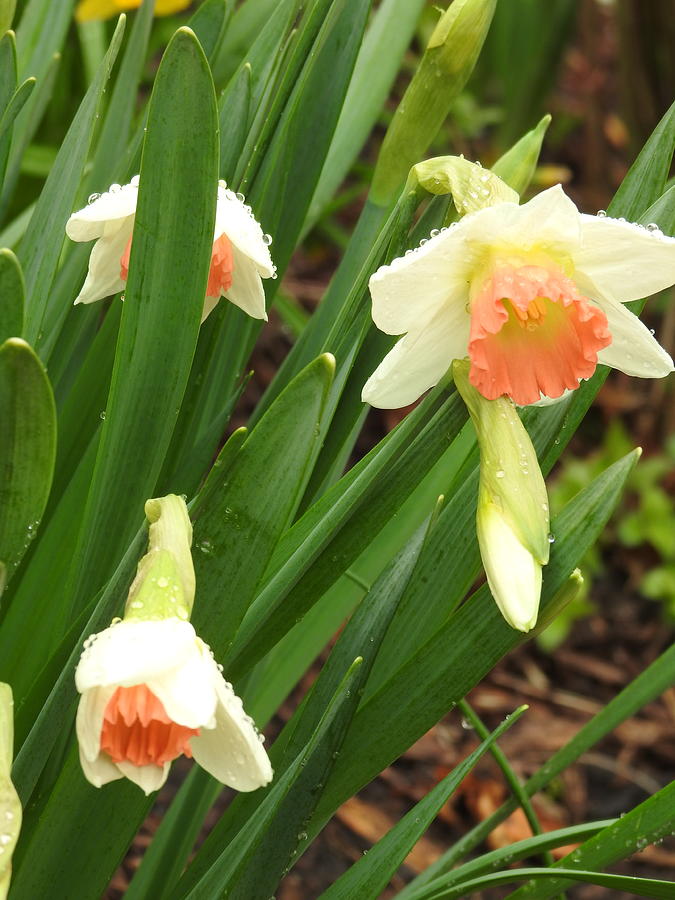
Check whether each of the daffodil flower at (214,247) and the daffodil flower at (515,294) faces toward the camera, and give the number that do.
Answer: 2

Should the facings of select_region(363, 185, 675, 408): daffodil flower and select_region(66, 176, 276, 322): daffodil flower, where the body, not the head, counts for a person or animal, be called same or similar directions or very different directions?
same or similar directions

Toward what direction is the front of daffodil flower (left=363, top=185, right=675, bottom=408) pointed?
toward the camera

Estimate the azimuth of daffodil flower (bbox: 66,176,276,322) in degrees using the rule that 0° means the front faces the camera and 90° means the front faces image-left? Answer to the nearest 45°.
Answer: approximately 0°
